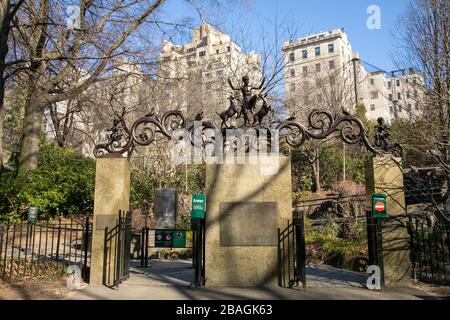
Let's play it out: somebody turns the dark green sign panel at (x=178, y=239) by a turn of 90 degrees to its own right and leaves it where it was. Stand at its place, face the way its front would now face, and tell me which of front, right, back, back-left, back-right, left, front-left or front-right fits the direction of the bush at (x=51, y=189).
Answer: front-right

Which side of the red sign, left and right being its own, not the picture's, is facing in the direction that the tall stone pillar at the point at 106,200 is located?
right

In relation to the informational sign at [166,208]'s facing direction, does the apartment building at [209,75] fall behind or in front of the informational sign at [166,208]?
behind

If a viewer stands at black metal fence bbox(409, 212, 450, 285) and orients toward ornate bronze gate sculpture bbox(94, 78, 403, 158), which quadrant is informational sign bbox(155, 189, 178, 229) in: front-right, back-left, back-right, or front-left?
front-right

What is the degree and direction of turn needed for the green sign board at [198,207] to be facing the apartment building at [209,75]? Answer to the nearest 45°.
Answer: approximately 180°

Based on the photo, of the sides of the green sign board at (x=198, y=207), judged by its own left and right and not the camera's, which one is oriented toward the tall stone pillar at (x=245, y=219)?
left

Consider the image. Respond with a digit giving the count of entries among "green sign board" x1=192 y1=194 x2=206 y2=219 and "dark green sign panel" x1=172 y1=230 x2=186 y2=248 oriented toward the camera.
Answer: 2

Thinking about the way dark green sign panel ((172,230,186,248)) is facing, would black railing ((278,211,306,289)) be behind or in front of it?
in front

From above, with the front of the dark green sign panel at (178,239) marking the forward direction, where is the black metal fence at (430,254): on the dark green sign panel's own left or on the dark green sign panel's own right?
on the dark green sign panel's own left

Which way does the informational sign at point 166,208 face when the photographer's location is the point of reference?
facing the viewer

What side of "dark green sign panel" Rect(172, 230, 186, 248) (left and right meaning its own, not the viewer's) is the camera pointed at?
front

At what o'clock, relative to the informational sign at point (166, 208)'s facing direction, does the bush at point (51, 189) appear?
The bush is roughly at 4 o'clock from the informational sign.

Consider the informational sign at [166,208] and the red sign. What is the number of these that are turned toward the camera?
2

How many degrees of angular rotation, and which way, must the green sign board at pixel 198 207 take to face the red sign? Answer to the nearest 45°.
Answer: approximately 90° to its left
